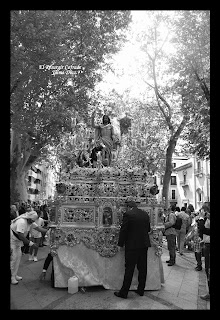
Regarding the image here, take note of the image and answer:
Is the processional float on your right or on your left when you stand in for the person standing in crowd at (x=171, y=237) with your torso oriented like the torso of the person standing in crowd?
on your left

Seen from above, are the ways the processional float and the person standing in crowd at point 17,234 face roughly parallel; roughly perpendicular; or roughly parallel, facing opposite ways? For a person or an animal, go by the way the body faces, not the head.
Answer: roughly perpendicular

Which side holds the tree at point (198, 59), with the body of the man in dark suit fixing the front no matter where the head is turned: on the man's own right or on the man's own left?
on the man's own right

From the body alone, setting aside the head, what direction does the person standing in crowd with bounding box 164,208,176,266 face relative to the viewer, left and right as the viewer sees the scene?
facing to the left of the viewer

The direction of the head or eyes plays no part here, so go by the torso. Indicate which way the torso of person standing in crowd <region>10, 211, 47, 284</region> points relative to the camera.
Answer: to the viewer's right

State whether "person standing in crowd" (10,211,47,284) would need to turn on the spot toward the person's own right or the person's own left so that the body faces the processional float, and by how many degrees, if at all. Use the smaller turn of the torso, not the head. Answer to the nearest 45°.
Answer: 0° — they already face it

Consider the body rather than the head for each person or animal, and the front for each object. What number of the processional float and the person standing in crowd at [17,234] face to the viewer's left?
0

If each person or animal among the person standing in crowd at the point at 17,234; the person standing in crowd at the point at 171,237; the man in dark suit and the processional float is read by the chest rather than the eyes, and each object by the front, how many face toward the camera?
1

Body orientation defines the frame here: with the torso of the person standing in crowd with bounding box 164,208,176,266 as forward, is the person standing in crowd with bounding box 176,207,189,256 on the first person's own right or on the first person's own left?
on the first person's own right

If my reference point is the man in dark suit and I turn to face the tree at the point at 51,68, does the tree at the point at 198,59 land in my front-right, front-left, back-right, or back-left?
front-right

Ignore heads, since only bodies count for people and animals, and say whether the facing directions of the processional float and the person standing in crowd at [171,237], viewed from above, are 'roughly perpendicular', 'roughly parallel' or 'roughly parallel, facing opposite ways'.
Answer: roughly perpendicular

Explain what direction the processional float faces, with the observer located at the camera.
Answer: facing the viewer
